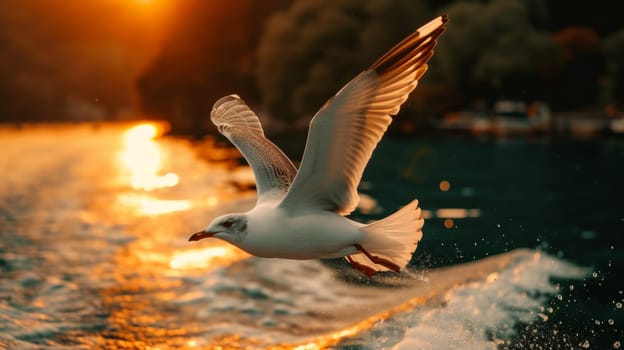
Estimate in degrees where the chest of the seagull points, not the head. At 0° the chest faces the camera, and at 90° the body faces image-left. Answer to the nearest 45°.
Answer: approximately 90°

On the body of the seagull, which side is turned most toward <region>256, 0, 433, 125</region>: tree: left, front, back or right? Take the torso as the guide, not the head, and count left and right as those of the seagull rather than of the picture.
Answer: right
